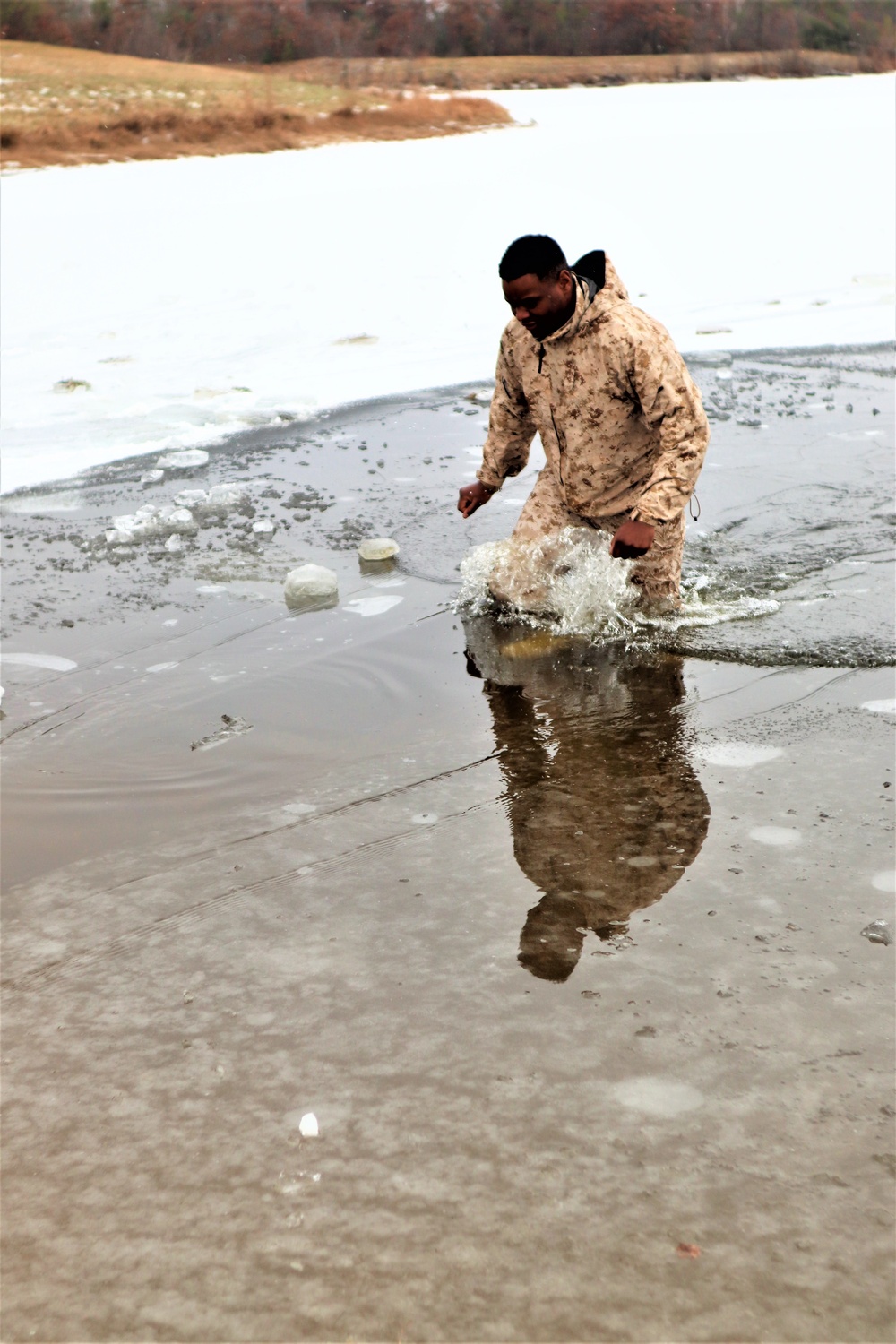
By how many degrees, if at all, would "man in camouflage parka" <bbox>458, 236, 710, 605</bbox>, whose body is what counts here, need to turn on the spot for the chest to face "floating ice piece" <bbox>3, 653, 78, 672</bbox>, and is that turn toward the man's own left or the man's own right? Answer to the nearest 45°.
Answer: approximately 45° to the man's own right

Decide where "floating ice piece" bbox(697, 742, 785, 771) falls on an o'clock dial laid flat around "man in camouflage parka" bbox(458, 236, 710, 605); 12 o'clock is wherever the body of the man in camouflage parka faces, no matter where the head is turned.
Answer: The floating ice piece is roughly at 10 o'clock from the man in camouflage parka.

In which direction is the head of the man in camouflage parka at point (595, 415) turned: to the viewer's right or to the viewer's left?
to the viewer's left

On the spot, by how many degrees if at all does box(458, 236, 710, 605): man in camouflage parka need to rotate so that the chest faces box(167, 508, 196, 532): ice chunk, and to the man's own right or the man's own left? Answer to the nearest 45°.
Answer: approximately 90° to the man's own right

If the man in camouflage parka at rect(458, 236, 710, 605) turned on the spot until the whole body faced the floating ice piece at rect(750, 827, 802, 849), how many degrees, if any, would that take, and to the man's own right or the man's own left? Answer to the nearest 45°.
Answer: approximately 45° to the man's own left

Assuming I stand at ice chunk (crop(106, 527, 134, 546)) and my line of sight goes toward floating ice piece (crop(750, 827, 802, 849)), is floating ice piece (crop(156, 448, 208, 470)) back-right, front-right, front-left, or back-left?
back-left

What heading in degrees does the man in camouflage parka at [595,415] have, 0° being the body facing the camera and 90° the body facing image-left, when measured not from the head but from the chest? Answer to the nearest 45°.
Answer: approximately 45°

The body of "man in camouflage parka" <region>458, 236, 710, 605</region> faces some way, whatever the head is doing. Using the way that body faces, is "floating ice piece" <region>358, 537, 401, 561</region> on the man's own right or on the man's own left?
on the man's own right
